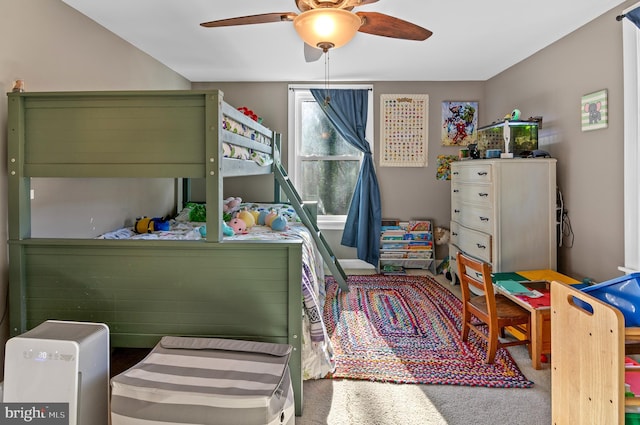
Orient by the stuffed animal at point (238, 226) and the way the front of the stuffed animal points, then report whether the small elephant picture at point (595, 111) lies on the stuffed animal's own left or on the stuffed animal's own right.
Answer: on the stuffed animal's own left

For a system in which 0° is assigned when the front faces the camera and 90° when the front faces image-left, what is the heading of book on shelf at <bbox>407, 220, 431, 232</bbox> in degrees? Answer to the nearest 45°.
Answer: approximately 0°

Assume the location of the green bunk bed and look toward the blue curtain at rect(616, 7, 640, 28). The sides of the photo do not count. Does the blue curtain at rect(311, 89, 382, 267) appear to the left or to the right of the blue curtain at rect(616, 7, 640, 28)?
left

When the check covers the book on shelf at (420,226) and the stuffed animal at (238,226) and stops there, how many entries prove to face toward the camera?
2

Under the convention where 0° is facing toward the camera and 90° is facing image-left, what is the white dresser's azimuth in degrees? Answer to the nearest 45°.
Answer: approximately 45°

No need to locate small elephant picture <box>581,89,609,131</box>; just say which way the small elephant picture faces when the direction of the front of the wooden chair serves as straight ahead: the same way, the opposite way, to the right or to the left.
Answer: the opposite way

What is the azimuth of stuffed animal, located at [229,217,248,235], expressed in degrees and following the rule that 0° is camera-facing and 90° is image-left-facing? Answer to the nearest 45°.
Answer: approximately 0°
